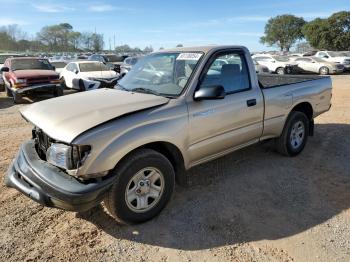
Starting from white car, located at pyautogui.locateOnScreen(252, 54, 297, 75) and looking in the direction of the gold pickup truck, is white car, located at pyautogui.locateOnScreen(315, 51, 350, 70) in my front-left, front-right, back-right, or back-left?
back-left

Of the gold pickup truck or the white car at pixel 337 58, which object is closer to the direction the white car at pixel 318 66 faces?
the gold pickup truck

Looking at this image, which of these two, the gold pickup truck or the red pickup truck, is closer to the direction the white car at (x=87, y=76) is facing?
the gold pickup truck

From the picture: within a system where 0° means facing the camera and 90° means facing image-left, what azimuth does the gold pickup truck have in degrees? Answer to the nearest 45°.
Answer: approximately 45°

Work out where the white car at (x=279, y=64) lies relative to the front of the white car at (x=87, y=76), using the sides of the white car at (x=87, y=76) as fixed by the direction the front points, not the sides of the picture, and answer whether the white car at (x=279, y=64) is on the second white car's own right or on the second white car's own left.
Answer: on the second white car's own left

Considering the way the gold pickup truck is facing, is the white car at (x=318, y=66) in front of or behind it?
behind
